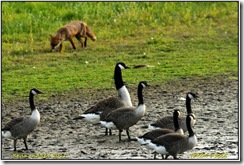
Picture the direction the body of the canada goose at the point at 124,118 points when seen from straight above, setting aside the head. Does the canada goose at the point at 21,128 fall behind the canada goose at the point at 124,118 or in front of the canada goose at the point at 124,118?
behind

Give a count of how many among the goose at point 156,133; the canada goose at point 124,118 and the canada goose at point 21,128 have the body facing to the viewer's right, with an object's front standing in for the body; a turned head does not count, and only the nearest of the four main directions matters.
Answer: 3

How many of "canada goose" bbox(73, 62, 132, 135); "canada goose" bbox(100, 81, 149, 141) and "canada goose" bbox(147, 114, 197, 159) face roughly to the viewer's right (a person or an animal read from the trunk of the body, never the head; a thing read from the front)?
3

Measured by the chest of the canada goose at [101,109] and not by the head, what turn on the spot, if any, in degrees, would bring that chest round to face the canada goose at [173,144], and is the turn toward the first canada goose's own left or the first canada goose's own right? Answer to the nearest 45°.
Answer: approximately 45° to the first canada goose's own right

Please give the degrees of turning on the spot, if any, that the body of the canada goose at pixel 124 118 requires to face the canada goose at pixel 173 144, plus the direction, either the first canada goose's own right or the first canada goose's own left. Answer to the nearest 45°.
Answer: approximately 45° to the first canada goose's own right

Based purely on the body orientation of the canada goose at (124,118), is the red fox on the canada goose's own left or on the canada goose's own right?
on the canada goose's own left

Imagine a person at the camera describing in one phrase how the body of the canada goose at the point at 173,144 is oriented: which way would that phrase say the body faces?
to the viewer's right

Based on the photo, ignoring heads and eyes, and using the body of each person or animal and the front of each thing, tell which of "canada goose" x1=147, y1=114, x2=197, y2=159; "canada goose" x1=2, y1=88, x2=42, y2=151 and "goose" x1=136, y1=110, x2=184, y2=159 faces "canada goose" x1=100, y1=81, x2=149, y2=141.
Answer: "canada goose" x1=2, y1=88, x2=42, y2=151

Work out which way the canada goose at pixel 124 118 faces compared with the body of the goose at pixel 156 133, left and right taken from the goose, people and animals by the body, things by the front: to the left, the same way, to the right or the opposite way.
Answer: the same way

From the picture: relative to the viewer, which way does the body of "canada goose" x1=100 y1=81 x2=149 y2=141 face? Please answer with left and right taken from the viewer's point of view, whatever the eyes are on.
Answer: facing to the right of the viewer

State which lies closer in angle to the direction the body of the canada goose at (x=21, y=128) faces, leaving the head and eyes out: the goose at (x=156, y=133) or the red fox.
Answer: the goose

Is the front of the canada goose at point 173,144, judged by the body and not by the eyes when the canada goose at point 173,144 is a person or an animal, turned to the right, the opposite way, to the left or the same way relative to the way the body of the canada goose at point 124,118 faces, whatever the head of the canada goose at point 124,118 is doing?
the same way

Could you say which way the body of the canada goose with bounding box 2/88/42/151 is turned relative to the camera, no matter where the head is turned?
to the viewer's right

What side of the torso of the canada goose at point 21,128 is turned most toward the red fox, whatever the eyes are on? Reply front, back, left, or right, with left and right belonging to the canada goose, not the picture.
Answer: left

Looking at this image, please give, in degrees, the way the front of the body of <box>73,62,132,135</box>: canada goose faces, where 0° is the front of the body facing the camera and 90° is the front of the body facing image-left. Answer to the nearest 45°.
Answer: approximately 270°

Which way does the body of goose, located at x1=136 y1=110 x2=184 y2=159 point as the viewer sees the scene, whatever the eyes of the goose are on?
to the viewer's right
